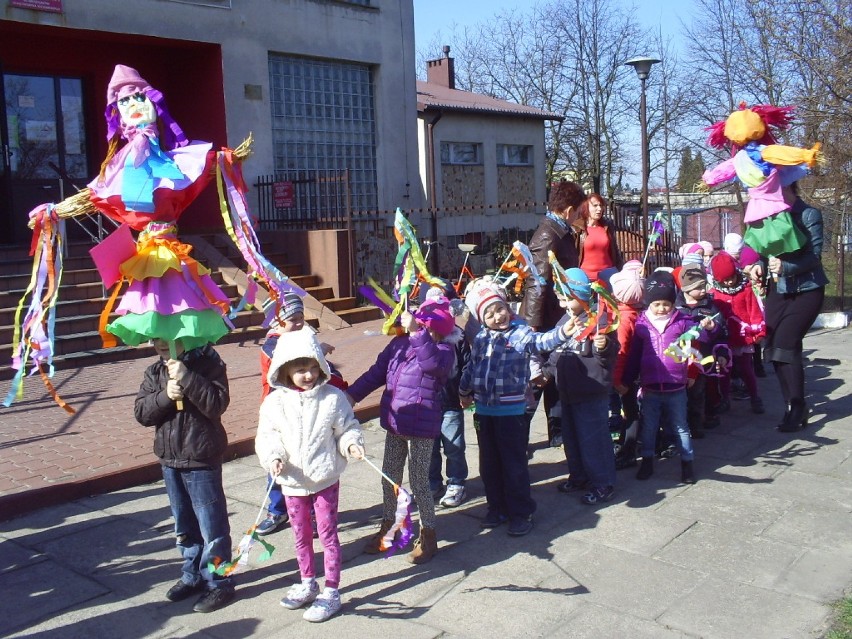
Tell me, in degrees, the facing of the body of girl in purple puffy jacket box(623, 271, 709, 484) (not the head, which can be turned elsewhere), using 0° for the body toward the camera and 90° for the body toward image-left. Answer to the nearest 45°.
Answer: approximately 0°

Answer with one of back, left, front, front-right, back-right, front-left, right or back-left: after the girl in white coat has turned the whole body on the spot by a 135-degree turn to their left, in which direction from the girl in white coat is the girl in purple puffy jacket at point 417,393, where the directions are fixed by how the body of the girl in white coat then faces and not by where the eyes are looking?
front

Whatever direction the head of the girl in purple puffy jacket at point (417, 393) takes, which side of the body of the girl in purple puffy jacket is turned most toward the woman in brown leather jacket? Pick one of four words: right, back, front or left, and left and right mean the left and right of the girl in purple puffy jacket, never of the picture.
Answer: back

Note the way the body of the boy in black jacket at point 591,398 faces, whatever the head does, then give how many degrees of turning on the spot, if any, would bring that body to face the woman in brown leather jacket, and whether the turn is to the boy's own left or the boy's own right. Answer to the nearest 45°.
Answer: approximately 135° to the boy's own right

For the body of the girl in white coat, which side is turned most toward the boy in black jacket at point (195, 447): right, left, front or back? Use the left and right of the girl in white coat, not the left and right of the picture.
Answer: right

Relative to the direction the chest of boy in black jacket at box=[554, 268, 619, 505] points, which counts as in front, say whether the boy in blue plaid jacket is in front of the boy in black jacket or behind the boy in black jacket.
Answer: in front

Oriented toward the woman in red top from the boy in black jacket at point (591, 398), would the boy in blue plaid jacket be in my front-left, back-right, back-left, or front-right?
back-left

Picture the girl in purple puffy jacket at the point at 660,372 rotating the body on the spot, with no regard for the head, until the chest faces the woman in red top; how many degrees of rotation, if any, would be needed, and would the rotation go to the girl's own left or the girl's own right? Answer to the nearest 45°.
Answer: approximately 135° to the girl's own right

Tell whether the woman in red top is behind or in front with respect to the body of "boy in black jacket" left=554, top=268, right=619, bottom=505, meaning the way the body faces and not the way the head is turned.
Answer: behind

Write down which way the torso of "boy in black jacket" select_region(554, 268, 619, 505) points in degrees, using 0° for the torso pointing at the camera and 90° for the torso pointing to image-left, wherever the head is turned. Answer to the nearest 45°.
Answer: approximately 45°

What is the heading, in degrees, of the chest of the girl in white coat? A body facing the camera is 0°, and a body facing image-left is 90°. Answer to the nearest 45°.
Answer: approximately 0°
